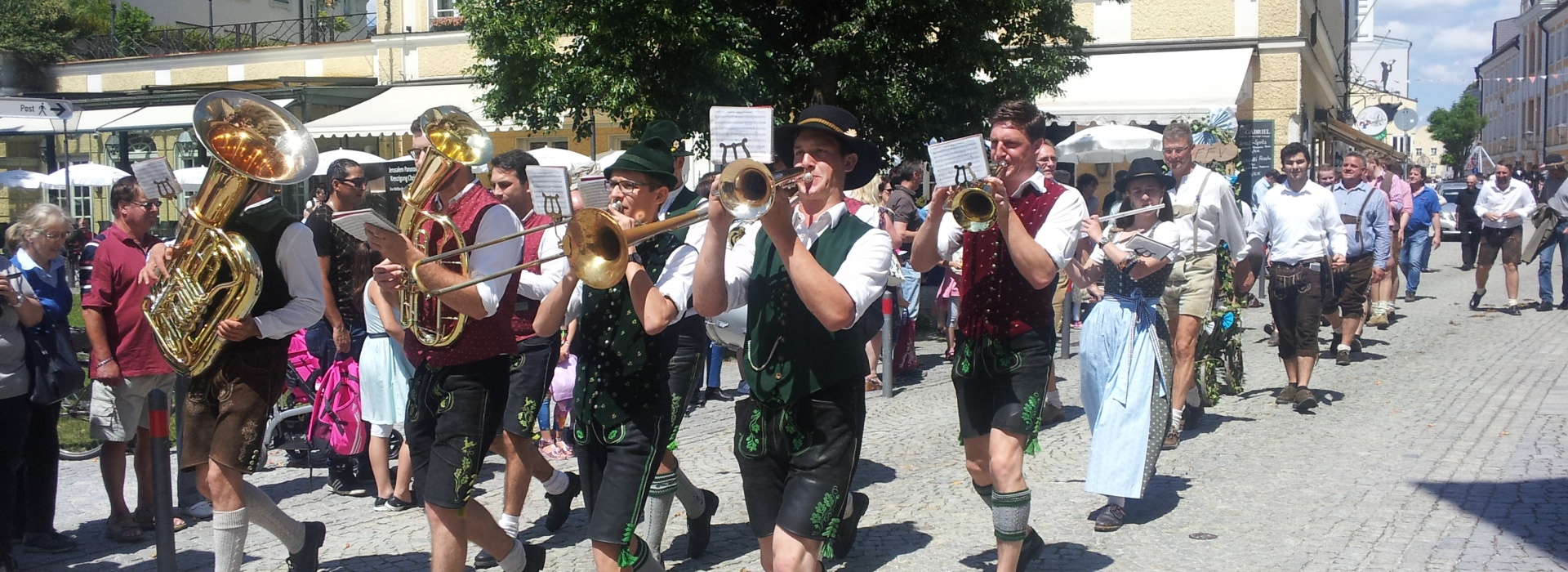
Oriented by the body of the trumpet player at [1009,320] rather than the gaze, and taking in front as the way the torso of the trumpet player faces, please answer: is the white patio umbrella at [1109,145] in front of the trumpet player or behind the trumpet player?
behind

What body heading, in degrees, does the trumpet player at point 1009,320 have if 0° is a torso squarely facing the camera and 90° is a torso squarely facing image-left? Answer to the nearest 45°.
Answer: approximately 45°

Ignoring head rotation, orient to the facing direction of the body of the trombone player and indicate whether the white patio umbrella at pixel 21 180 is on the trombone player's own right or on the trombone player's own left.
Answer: on the trombone player's own right

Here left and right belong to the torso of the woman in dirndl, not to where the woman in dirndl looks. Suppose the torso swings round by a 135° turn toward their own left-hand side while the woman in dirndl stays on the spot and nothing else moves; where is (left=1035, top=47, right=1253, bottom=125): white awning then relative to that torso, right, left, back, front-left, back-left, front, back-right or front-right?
left

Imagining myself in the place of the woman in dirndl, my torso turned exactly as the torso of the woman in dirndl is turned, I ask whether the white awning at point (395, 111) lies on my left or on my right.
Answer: on my right
